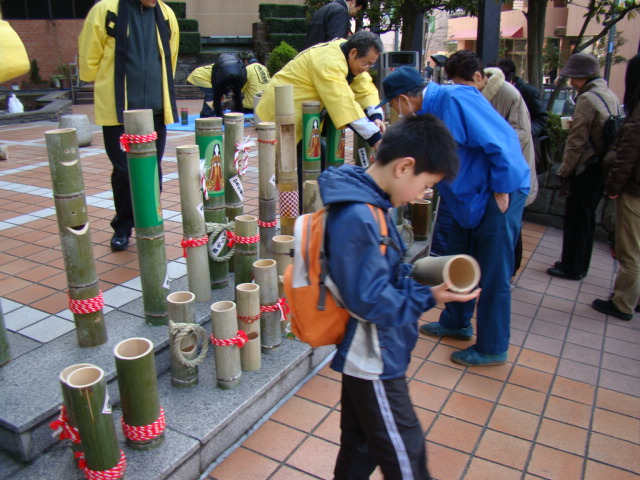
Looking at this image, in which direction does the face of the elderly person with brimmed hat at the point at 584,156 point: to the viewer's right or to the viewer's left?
to the viewer's left

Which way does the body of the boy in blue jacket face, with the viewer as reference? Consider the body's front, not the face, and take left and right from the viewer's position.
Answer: facing to the right of the viewer

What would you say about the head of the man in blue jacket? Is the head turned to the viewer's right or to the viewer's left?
to the viewer's left

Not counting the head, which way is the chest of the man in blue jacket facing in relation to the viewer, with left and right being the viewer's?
facing to the left of the viewer

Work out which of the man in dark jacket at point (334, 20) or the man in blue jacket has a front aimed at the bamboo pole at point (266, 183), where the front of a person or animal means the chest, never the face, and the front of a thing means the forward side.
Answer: the man in blue jacket

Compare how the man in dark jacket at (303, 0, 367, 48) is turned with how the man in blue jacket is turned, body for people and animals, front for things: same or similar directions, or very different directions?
very different directions

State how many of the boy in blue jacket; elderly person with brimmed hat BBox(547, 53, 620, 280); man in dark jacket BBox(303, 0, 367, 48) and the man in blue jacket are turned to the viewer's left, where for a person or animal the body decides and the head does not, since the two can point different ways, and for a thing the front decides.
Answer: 2

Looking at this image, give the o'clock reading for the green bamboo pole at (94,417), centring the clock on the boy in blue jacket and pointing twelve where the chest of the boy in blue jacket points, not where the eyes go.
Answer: The green bamboo pole is roughly at 6 o'clock from the boy in blue jacket.

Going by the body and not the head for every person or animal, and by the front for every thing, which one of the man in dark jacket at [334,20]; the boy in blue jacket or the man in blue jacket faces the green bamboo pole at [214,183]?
the man in blue jacket

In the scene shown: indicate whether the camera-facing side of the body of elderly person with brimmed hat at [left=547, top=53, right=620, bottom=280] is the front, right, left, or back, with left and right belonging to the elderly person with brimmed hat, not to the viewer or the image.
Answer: left
